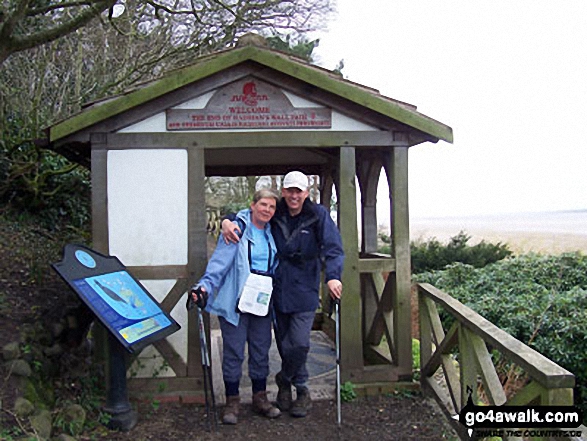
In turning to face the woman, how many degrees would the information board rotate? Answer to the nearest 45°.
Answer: approximately 45° to its left

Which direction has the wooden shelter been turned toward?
toward the camera

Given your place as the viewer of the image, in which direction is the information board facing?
facing the viewer and to the right of the viewer

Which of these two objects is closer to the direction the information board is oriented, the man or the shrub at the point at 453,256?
the man

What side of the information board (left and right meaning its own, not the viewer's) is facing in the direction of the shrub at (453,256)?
left

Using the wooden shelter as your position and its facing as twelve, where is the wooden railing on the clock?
The wooden railing is roughly at 10 o'clock from the wooden shelter.

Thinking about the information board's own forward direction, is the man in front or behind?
in front

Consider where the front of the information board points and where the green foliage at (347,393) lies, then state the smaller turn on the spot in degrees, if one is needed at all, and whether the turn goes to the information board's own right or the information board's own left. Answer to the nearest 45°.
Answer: approximately 45° to the information board's own left

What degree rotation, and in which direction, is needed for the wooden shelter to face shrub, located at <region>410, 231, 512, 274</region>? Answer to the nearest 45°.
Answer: approximately 135° to its left

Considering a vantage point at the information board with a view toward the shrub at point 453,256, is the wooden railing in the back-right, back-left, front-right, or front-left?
front-right

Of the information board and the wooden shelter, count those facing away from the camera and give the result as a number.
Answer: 0
